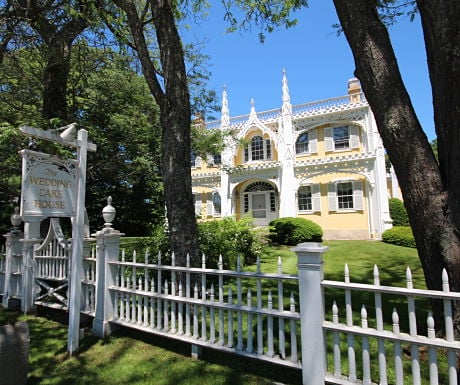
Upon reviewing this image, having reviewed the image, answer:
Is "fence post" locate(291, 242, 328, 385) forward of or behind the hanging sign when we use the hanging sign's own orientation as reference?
forward

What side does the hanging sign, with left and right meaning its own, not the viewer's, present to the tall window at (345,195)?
left

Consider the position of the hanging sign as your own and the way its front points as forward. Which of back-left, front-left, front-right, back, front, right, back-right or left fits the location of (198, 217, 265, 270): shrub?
left

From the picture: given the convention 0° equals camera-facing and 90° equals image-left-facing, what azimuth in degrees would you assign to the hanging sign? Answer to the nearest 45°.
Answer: approximately 315°

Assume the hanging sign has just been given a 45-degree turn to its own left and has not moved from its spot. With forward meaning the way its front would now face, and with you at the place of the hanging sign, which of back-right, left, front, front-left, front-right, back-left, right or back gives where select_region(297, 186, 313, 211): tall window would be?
front-left

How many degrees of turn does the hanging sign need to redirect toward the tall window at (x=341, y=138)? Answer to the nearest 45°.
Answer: approximately 90° to its left

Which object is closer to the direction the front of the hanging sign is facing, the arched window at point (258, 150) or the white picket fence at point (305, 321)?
the white picket fence

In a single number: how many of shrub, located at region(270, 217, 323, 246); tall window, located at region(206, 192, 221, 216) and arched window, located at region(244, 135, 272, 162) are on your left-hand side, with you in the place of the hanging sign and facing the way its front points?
3

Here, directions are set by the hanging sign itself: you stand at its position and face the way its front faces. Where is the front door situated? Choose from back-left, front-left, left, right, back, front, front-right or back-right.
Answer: left

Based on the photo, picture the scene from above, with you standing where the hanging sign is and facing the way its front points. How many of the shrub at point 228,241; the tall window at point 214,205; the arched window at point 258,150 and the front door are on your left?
4

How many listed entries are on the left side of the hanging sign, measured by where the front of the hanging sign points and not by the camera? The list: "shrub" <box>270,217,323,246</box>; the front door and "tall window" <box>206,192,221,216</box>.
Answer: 3

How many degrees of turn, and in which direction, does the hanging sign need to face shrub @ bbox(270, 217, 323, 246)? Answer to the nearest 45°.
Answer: approximately 90° to its left

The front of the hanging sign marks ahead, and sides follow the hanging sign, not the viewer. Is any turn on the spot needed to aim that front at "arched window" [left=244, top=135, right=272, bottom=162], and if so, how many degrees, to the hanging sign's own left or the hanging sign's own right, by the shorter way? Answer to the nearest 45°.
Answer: approximately 90° to the hanging sign's own left
